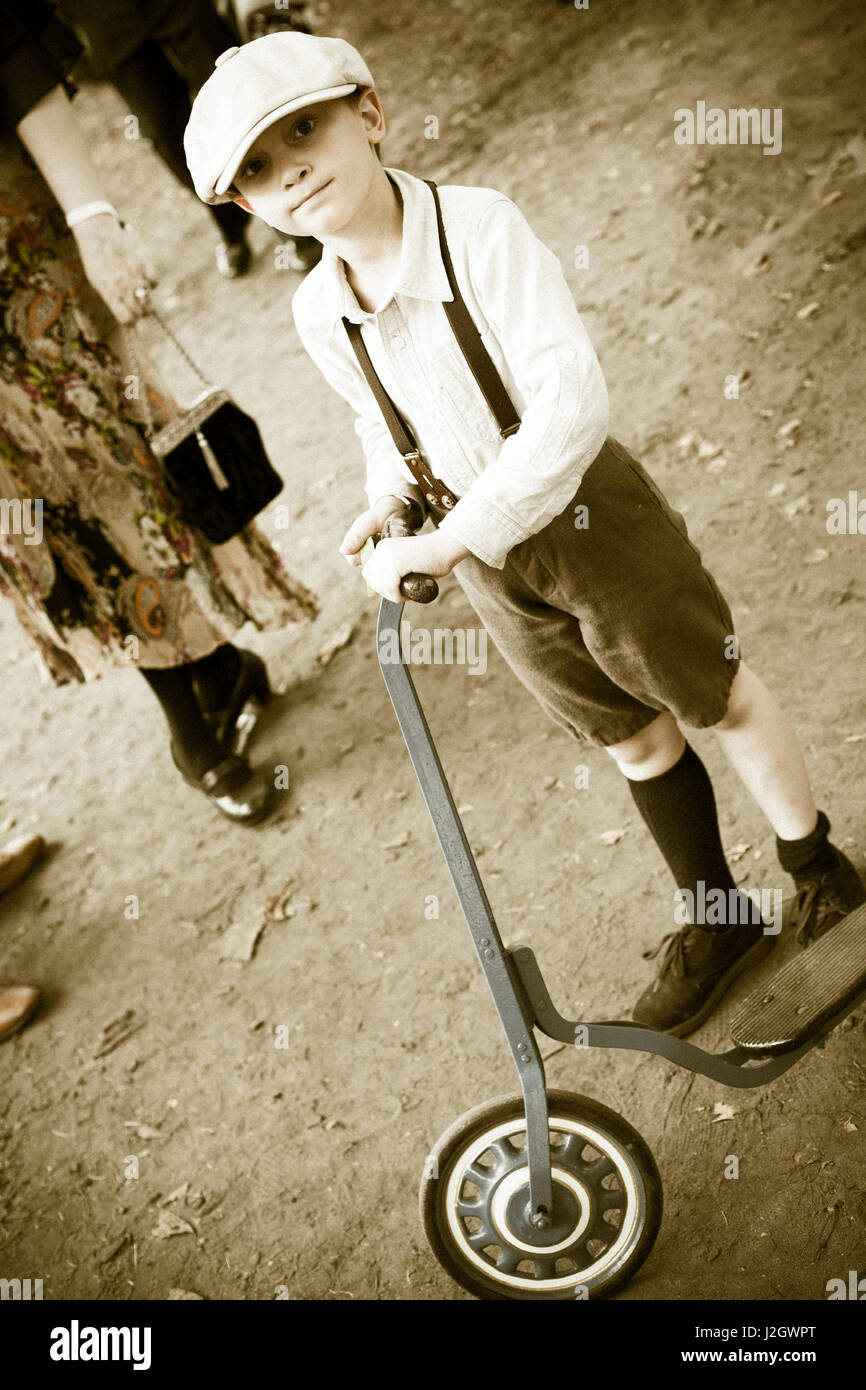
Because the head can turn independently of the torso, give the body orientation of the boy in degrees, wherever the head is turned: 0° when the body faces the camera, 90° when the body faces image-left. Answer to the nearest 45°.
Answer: approximately 45°

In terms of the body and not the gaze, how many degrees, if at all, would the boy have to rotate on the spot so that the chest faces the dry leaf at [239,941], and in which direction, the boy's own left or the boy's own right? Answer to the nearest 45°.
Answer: approximately 90° to the boy's own right

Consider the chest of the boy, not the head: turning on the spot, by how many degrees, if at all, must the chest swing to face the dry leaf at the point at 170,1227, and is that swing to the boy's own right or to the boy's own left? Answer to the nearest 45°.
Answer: approximately 45° to the boy's own right

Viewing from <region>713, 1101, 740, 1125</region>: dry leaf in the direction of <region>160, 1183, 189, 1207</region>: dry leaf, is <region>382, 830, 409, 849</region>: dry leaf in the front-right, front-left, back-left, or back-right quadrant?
front-right
